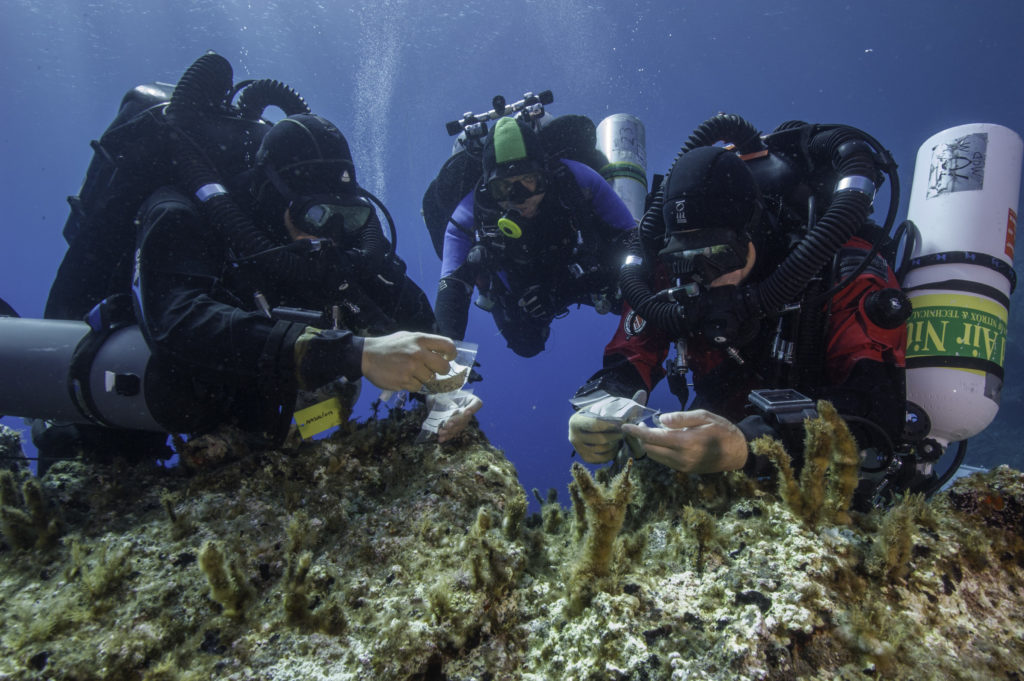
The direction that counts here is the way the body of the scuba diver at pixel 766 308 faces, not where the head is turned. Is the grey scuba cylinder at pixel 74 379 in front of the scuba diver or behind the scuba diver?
in front

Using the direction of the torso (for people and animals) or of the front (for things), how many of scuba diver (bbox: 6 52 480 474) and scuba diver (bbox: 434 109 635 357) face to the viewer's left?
0

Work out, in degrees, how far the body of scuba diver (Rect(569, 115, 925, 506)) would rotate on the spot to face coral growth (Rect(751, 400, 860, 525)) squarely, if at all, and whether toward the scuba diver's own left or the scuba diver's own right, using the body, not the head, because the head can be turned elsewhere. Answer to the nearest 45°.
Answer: approximately 45° to the scuba diver's own left

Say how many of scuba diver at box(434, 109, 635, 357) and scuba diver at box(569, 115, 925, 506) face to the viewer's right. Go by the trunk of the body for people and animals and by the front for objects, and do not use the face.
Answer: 0

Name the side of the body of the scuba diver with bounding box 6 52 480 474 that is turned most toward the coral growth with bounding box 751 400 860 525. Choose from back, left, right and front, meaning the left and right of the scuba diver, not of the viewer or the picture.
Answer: front

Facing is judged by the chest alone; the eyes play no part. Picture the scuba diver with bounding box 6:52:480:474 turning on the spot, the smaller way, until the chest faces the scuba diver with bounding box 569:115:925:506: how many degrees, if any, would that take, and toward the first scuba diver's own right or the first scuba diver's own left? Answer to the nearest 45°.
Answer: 0° — they already face them

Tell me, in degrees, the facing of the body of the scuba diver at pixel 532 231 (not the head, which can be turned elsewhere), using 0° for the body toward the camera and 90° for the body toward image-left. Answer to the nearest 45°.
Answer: approximately 0°

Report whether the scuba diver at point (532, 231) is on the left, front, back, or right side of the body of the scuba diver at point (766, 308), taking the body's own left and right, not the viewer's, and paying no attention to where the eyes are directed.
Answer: right
